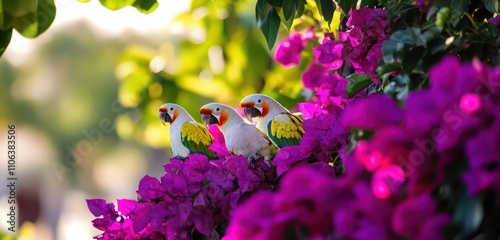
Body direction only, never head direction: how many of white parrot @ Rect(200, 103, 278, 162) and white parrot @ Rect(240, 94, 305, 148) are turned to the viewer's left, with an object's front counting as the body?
2

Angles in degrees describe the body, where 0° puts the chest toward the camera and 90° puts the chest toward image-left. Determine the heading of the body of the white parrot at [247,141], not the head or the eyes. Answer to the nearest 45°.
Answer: approximately 90°

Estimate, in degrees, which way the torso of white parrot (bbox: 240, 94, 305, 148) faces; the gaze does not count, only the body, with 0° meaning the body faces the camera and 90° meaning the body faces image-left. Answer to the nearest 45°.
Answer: approximately 90°
